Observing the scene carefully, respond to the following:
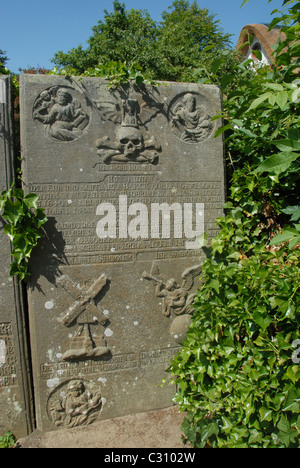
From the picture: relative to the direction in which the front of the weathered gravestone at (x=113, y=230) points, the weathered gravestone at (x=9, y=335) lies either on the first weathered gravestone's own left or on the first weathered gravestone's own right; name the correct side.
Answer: on the first weathered gravestone's own right

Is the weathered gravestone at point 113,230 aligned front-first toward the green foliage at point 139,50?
no

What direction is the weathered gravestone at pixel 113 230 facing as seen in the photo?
toward the camera

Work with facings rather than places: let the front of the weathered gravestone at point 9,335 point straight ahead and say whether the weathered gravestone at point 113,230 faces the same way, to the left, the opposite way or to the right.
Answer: the same way

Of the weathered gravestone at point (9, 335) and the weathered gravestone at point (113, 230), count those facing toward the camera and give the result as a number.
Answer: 2
